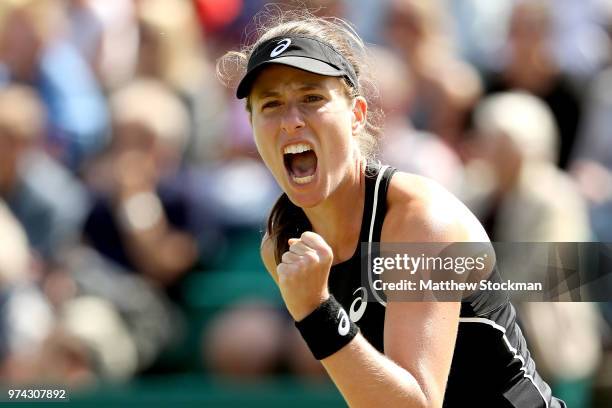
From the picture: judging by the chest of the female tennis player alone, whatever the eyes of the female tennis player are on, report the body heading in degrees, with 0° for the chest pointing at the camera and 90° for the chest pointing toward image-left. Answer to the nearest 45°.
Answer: approximately 45°

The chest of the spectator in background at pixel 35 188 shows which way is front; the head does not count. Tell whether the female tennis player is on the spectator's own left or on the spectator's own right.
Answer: on the spectator's own left

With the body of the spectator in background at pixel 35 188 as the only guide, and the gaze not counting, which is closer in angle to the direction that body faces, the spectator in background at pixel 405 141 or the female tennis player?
the female tennis player

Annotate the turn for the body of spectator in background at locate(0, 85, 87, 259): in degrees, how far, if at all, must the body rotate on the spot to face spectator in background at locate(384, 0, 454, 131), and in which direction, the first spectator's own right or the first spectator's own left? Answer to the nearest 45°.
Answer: approximately 135° to the first spectator's own left

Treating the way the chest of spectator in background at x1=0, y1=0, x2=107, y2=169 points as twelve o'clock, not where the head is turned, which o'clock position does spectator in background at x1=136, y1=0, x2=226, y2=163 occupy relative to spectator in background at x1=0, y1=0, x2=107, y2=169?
spectator in background at x1=136, y1=0, x2=226, y2=163 is roughly at 8 o'clock from spectator in background at x1=0, y1=0, x2=107, y2=169.

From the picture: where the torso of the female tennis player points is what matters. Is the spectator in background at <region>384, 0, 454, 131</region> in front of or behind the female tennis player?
behind
